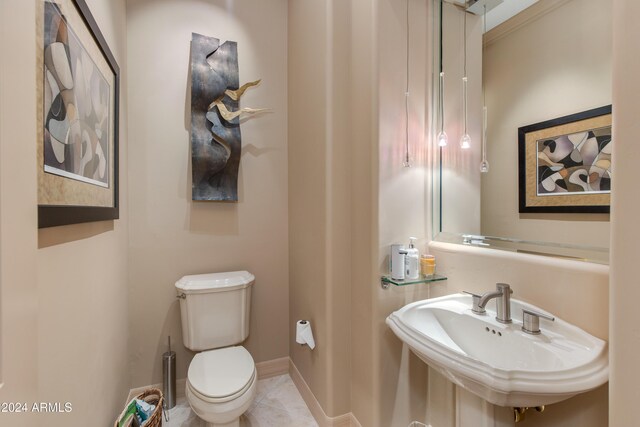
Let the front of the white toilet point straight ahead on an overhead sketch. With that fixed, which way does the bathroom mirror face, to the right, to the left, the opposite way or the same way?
to the right

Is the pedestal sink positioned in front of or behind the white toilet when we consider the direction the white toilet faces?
in front

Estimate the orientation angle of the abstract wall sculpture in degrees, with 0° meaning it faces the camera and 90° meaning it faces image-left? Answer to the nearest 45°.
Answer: approximately 0°

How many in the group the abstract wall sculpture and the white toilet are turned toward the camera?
2

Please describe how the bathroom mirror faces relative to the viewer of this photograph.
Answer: facing the viewer and to the left of the viewer

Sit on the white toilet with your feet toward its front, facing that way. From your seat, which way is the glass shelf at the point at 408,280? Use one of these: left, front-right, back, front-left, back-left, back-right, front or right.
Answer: front-left

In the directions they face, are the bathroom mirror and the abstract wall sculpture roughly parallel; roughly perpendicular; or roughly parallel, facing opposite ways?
roughly perpendicular

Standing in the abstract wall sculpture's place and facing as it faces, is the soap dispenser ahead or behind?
ahead

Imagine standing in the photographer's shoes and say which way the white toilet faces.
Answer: facing the viewer
